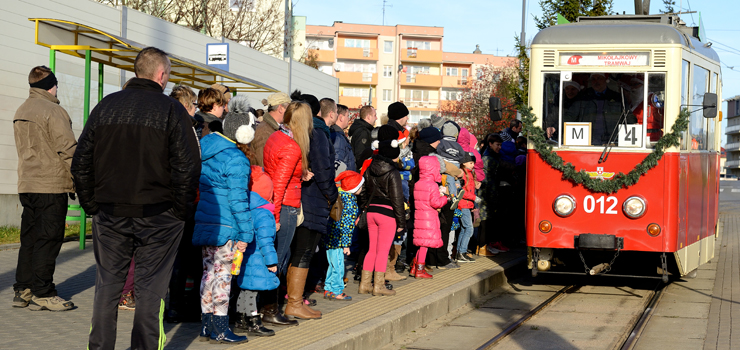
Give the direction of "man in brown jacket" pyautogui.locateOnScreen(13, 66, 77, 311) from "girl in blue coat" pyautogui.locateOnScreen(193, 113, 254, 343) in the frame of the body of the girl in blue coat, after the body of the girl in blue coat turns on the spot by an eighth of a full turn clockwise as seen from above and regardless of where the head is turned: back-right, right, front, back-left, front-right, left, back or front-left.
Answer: back

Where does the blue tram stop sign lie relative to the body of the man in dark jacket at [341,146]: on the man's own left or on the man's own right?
on the man's own left

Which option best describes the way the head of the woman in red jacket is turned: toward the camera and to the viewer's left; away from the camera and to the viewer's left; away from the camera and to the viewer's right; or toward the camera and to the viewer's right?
away from the camera and to the viewer's right

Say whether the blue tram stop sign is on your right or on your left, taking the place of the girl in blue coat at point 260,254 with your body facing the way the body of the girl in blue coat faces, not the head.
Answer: on your left

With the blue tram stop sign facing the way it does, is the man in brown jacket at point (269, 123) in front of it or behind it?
in front

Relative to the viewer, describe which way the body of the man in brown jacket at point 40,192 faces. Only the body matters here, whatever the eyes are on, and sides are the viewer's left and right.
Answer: facing away from the viewer and to the right of the viewer

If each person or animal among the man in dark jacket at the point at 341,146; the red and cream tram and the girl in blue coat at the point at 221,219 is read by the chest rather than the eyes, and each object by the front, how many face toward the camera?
1

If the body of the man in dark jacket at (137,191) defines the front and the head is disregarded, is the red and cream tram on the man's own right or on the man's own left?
on the man's own right

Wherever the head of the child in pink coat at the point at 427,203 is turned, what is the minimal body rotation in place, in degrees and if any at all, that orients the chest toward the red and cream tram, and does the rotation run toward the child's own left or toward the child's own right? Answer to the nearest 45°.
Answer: approximately 45° to the child's own right

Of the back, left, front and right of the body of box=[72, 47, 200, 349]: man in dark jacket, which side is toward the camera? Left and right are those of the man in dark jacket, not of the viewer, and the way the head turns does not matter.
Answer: back

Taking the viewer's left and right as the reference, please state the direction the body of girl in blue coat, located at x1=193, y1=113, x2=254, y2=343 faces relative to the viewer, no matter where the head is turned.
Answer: facing to the right of the viewer

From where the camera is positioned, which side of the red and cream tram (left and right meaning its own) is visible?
front
